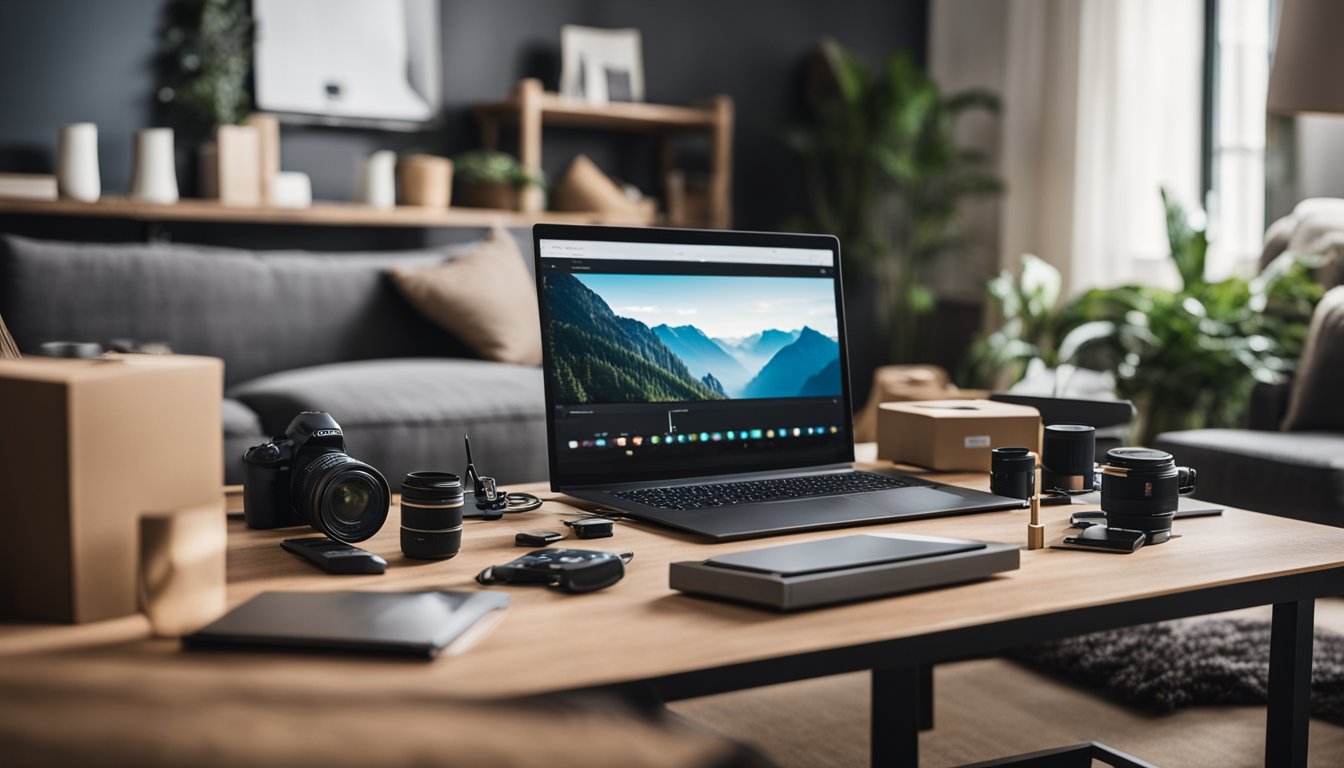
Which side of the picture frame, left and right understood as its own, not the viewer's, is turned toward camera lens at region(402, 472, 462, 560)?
front

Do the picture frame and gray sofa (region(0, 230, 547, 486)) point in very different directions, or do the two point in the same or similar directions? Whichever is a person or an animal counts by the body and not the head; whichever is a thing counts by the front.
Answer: same or similar directions

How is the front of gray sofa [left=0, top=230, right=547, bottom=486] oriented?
toward the camera

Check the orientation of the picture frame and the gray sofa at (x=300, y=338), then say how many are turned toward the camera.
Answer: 2

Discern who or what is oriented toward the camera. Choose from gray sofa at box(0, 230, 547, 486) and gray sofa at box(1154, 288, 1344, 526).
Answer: gray sofa at box(0, 230, 547, 486)

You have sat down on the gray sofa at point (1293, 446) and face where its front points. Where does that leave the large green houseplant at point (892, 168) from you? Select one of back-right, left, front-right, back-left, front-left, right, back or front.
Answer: front-right

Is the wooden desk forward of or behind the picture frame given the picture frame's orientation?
forward

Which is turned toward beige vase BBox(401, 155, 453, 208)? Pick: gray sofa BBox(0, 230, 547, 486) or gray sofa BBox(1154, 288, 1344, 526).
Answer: gray sofa BBox(1154, 288, 1344, 526)

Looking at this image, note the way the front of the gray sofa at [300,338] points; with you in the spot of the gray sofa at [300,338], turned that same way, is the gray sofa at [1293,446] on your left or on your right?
on your left

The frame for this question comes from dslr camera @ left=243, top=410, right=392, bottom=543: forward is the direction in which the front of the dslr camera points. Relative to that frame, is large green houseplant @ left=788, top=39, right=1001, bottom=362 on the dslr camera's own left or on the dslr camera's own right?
on the dslr camera's own left

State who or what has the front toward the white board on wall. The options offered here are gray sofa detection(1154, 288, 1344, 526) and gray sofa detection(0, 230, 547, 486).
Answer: gray sofa detection(1154, 288, 1344, 526)

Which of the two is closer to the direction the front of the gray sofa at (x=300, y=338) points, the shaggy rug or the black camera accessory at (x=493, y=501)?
the black camera accessory

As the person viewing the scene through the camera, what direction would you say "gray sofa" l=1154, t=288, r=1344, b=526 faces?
facing to the left of the viewer

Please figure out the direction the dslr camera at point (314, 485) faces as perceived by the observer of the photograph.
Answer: facing the viewer and to the right of the viewer

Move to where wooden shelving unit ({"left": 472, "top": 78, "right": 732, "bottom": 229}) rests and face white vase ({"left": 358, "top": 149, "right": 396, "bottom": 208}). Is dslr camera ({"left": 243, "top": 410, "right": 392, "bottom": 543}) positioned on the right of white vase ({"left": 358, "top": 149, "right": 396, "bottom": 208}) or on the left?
left

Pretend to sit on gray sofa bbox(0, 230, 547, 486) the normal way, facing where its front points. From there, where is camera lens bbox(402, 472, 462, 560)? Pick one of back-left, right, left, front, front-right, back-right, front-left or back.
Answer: front

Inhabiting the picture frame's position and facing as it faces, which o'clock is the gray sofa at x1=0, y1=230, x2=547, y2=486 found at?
The gray sofa is roughly at 1 o'clock from the picture frame.
